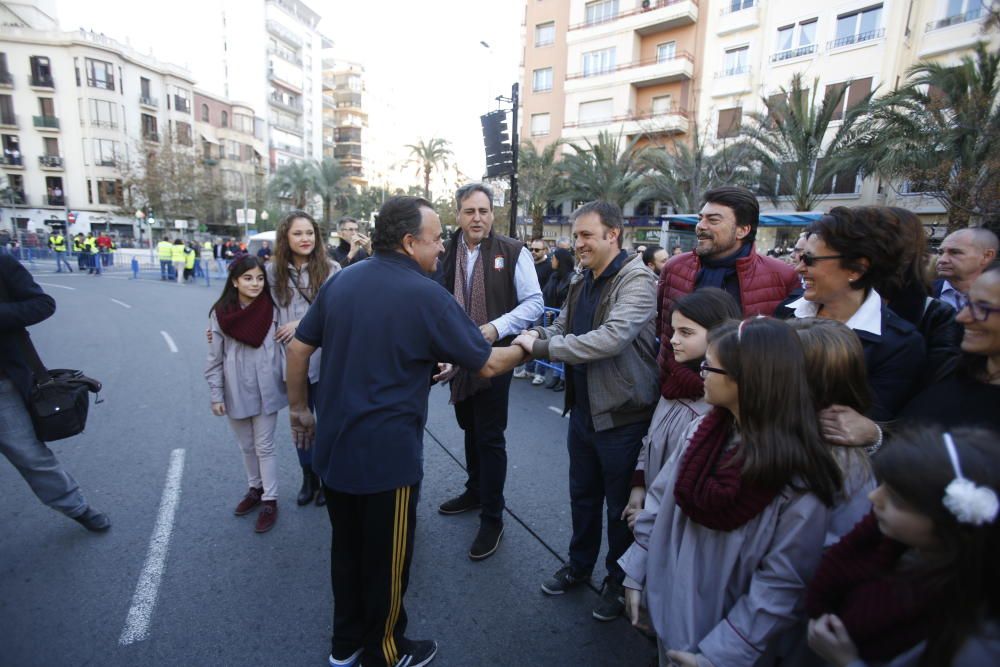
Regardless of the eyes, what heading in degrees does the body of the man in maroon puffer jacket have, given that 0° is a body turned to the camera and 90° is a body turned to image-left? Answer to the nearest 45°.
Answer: approximately 45°

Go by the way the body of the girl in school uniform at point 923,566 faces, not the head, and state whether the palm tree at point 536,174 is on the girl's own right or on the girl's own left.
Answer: on the girl's own right

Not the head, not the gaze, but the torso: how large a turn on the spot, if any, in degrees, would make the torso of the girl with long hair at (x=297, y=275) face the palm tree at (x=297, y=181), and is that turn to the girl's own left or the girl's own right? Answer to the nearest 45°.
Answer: approximately 180°

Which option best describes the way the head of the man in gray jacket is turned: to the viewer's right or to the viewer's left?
to the viewer's left

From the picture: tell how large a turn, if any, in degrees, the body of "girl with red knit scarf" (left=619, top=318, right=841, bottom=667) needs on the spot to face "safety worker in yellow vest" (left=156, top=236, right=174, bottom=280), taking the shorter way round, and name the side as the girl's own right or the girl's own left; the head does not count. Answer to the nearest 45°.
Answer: approximately 90° to the girl's own right

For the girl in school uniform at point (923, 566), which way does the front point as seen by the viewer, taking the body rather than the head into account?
to the viewer's left

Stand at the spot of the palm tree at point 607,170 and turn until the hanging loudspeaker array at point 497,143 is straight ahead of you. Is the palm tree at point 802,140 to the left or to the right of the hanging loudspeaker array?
left

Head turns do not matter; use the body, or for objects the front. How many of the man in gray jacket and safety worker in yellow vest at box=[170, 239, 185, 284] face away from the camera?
1

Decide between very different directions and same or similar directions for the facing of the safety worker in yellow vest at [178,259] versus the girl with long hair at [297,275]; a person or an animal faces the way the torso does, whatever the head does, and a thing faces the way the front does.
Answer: very different directions

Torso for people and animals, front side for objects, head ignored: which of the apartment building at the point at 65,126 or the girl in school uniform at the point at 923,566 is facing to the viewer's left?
the girl in school uniform

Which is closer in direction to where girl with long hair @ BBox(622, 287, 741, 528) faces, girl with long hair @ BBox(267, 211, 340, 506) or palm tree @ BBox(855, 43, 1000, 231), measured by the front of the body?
the girl with long hair

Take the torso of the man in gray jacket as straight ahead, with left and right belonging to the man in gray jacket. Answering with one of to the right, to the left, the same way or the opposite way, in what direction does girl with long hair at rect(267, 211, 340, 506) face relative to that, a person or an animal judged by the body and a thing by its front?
to the left
